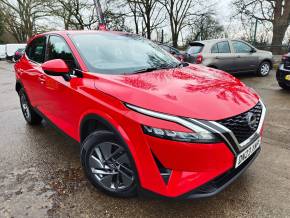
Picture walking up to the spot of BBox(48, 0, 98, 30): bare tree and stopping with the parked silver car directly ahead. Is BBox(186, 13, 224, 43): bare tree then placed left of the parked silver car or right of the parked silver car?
left

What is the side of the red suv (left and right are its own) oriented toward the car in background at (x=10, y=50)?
back

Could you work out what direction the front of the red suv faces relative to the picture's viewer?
facing the viewer and to the right of the viewer

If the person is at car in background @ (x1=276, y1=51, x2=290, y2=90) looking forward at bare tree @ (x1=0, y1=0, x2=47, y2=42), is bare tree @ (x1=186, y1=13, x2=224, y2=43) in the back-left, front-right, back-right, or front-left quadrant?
front-right

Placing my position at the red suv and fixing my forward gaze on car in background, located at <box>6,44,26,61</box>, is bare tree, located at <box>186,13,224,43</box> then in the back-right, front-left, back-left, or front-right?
front-right

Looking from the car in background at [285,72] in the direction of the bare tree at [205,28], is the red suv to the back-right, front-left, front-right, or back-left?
back-left

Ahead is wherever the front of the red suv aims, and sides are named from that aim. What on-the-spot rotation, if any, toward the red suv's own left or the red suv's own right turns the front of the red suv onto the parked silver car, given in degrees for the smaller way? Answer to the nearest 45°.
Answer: approximately 90° to the red suv's own left

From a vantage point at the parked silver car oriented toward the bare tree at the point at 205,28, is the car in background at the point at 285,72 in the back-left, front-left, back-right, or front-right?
back-right

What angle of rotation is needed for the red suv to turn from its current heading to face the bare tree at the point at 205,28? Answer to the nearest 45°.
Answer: approximately 135° to its left

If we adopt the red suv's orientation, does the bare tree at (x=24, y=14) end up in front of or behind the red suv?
behind

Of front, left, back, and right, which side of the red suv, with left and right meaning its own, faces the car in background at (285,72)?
left

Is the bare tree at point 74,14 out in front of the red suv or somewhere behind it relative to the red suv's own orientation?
behind
